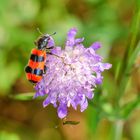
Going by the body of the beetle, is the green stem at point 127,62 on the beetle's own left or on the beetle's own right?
on the beetle's own right

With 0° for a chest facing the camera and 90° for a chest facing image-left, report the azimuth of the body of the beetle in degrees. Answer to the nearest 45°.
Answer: approximately 180°

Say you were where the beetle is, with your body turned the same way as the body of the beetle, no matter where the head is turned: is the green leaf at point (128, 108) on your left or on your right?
on your right
